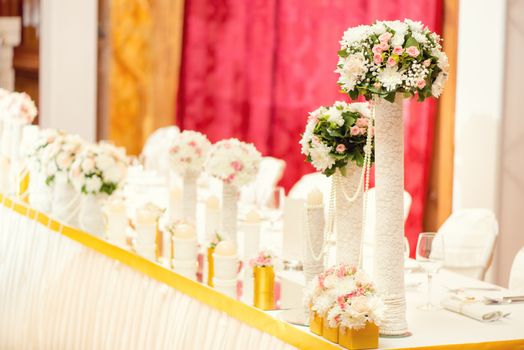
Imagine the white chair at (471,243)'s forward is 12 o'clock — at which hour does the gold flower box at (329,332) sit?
The gold flower box is roughly at 11 o'clock from the white chair.

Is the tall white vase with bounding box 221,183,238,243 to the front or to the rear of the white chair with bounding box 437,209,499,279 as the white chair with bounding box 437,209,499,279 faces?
to the front

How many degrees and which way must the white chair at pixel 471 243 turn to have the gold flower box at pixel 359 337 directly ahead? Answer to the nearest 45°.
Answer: approximately 45° to its left

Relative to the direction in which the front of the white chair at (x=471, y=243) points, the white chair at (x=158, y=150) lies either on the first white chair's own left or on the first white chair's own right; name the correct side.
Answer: on the first white chair's own right

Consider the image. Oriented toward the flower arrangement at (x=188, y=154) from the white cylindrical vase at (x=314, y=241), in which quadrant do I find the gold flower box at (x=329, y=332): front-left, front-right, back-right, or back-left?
back-left

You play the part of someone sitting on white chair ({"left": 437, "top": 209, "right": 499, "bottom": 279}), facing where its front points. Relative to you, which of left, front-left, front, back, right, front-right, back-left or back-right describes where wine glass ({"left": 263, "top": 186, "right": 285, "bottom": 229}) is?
front-right

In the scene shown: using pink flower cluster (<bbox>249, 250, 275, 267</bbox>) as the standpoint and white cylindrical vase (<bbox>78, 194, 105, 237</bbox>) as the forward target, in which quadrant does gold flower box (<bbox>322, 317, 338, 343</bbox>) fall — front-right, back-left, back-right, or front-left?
back-left

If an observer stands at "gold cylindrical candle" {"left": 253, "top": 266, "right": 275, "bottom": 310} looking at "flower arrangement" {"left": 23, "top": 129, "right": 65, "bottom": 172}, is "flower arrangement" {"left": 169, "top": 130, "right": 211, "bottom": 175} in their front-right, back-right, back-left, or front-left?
front-right

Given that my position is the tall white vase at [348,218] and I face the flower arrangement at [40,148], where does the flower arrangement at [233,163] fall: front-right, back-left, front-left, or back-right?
front-right

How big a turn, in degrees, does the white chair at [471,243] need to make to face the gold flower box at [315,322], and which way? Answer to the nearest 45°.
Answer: approximately 45° to its left

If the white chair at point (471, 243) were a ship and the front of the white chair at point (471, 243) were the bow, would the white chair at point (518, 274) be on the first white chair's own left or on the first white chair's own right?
on the first white chair's own left

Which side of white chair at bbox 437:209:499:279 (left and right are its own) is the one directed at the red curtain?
right

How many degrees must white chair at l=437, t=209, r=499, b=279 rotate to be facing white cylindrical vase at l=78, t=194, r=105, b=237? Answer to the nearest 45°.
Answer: approximately 45° to its right

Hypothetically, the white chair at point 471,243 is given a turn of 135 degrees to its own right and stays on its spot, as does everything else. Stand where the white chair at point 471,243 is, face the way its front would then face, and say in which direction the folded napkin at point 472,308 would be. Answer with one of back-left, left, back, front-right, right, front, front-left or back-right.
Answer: back

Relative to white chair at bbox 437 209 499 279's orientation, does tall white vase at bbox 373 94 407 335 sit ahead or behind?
ahead

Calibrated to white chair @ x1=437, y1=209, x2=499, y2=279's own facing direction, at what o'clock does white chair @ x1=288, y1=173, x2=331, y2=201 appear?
white chair @ x1=288, y1=173, x2=331, y2=201 is roughly at 3 o'clock from white chair @ x1=437, y1=209, x2=499, y2=279.
